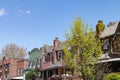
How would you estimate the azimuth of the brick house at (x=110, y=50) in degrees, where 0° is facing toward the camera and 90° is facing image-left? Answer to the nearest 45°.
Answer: approximately 45°
